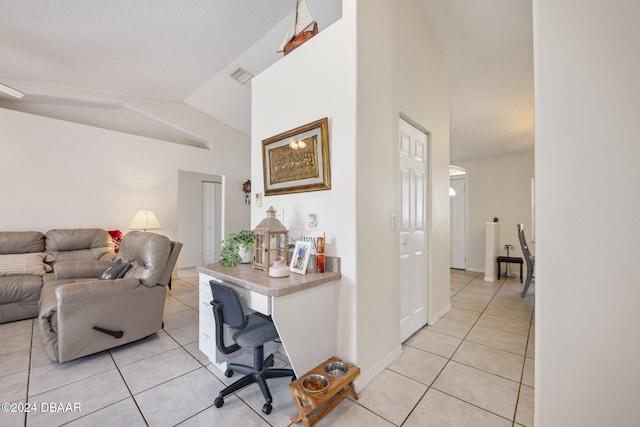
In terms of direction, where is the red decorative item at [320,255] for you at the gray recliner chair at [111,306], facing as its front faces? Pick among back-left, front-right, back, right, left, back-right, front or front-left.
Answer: left

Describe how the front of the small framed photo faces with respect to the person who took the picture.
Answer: facing the viewer and to the left of the viewer

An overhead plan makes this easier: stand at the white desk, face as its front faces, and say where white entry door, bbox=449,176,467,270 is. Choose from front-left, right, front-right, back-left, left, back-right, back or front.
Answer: back

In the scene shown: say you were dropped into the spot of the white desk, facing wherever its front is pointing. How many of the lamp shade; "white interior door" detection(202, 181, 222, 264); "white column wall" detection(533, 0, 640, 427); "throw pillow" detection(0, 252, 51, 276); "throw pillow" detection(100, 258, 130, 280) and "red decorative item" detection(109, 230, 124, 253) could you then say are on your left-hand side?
1

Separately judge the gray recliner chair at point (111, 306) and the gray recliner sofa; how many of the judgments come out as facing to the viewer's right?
0

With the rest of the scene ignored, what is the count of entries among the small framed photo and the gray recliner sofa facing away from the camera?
0

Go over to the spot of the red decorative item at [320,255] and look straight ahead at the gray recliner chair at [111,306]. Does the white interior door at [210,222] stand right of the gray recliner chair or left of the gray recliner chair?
right

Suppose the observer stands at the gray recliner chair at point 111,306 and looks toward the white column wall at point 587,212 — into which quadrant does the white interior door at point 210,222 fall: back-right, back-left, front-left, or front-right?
back-left

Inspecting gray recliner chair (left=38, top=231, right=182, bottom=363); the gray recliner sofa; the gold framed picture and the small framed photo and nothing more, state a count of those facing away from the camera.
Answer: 0

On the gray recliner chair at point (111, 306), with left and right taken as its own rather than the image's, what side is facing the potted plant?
left

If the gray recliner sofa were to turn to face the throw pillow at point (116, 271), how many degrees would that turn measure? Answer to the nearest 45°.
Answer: approximately 45° to its left

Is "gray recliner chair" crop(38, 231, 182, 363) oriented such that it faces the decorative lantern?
no

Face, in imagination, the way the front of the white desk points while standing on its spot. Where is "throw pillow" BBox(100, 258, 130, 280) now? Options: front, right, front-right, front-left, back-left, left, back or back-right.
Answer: right

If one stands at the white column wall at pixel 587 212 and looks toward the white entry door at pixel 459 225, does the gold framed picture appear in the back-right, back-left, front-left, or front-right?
front-left
